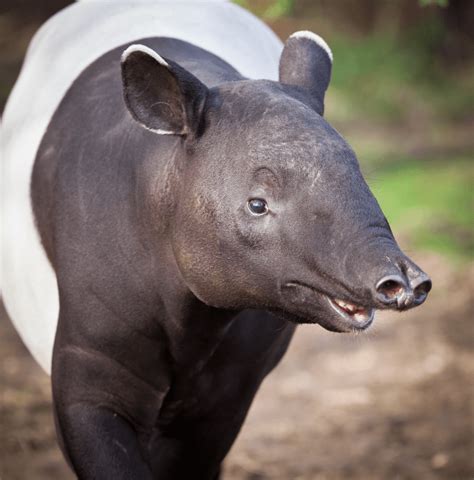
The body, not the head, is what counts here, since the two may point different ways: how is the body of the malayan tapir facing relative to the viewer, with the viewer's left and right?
facing the viewer and to the right of the viewer
